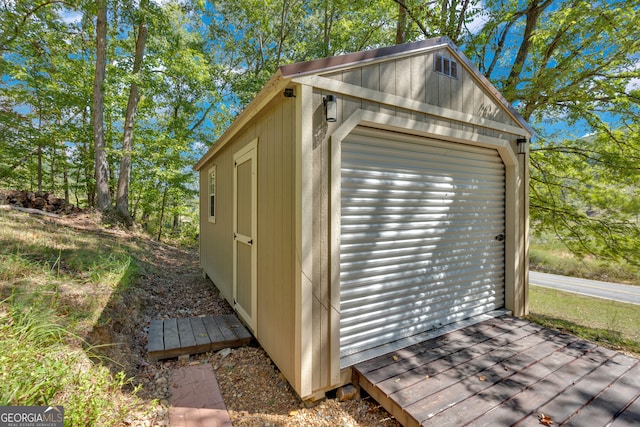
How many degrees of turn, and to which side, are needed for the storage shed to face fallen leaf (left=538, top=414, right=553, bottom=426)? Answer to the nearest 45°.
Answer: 0° — it already faces it

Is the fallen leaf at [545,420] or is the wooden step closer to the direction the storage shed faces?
the fallen leaf

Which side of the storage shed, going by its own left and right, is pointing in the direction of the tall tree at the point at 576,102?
left

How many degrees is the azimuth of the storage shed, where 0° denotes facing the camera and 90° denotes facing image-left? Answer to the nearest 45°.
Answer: approximately 315°
